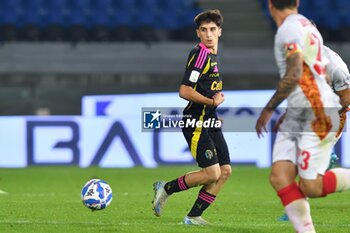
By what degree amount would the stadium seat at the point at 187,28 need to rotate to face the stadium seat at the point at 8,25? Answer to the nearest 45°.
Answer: approximately 90° to its right

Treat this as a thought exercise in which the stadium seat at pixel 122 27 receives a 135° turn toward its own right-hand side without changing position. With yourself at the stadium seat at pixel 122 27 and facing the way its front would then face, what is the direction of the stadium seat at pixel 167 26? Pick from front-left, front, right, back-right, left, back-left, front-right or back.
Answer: back-right

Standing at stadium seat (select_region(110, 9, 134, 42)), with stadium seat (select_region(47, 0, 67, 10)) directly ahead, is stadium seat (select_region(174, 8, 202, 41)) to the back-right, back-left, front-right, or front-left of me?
back-right

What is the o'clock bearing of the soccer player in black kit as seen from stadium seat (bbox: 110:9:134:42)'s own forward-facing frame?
The soccer player in black kit is roughly at 12 o'clock from the stadium seat.

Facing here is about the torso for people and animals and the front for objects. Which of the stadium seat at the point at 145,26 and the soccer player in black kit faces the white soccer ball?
the stadium seat

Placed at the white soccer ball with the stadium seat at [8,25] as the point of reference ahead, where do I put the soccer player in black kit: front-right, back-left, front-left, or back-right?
back-right

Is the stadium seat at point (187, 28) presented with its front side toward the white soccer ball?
yes

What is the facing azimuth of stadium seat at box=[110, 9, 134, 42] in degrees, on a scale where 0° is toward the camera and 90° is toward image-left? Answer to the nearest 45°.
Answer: approximately 0°

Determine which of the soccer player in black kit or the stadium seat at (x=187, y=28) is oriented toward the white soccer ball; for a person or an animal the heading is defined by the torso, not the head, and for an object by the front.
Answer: the stadium seat

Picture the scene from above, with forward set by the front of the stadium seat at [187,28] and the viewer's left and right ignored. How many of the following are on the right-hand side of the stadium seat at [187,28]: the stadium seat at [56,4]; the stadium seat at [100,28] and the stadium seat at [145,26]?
3

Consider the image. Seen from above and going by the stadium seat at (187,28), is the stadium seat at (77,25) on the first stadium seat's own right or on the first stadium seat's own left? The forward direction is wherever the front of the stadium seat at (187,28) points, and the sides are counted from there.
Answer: on the first stadium seat's own right
